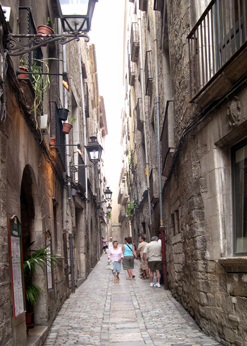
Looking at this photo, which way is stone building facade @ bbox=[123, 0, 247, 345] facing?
to the viewer's left

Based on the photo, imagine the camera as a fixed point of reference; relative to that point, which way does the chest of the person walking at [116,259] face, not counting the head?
toward the camera

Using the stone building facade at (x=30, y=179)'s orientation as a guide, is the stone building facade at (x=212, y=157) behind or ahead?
ahead

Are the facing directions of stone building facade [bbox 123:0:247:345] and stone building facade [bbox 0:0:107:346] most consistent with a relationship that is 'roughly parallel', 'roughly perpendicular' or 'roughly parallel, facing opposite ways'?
roughly parallel, facing opposite ways

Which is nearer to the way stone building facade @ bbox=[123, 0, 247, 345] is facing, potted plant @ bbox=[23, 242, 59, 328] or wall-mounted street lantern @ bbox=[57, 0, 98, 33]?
the potted plant

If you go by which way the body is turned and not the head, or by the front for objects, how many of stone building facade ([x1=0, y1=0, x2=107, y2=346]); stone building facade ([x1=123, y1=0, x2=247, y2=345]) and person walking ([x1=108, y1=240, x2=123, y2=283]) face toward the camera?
1

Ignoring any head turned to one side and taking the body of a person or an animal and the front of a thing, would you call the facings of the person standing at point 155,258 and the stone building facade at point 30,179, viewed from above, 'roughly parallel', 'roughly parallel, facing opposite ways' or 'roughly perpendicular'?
roughly perpendicular

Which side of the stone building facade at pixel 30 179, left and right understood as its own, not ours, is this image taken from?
right

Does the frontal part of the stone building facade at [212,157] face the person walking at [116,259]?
no
